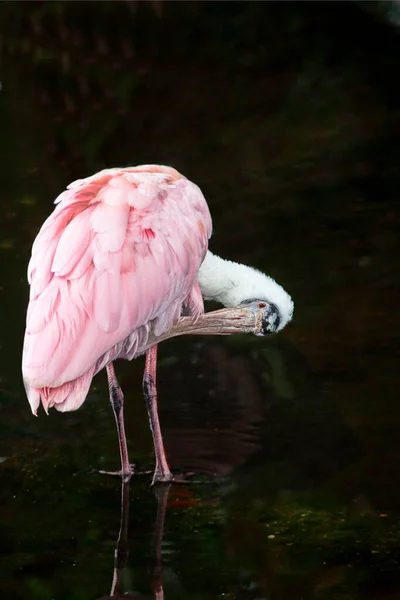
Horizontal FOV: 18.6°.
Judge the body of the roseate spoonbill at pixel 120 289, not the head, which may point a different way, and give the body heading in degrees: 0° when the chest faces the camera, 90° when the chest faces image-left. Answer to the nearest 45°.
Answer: approximately 270°
